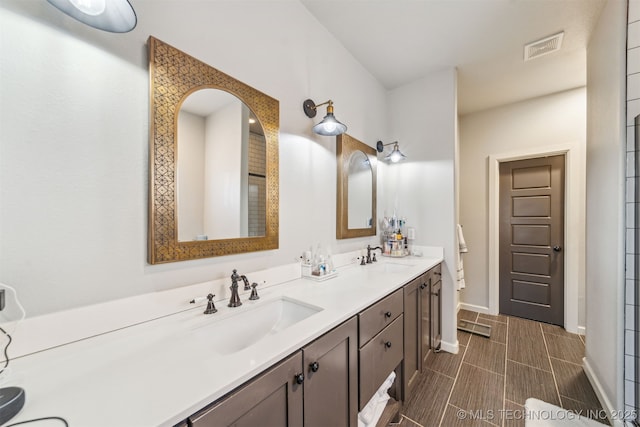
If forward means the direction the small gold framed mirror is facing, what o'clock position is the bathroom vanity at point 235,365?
The bathroom vanity is roughly at 2 o'clock from the small gold framed mirror.

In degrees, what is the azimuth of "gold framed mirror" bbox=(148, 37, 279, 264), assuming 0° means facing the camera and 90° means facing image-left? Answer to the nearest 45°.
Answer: approximately 315°

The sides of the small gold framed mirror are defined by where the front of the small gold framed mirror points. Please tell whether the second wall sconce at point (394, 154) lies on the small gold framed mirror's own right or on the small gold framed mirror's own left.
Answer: on the small gold framed mirror's own left

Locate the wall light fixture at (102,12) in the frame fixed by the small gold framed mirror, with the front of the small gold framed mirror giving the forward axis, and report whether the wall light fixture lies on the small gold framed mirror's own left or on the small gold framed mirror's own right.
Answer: on the small gold framed mirror's own right

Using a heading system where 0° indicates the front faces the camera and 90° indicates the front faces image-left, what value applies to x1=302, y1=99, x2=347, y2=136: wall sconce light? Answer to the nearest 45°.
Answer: approximately 315°

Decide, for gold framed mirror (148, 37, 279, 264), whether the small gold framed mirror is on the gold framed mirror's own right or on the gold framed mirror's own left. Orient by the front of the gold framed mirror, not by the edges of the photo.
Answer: on the gold framed mirror's own left

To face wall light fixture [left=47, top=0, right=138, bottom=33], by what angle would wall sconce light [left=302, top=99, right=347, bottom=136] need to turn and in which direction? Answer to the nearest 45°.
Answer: approximately 90° to its right

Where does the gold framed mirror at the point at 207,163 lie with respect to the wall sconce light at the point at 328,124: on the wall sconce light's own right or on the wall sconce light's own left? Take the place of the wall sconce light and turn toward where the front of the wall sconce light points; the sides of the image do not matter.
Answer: on the wall sconce light's own right

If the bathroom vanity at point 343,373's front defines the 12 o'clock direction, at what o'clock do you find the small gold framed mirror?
The small gold framed mirror is roughly at 8 o'clock from the bathroom vanity.

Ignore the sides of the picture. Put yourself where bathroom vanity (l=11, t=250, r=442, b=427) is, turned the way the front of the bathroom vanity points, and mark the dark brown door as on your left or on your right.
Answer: on your left

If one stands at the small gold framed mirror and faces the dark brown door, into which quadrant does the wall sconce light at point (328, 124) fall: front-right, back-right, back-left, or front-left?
back-right
